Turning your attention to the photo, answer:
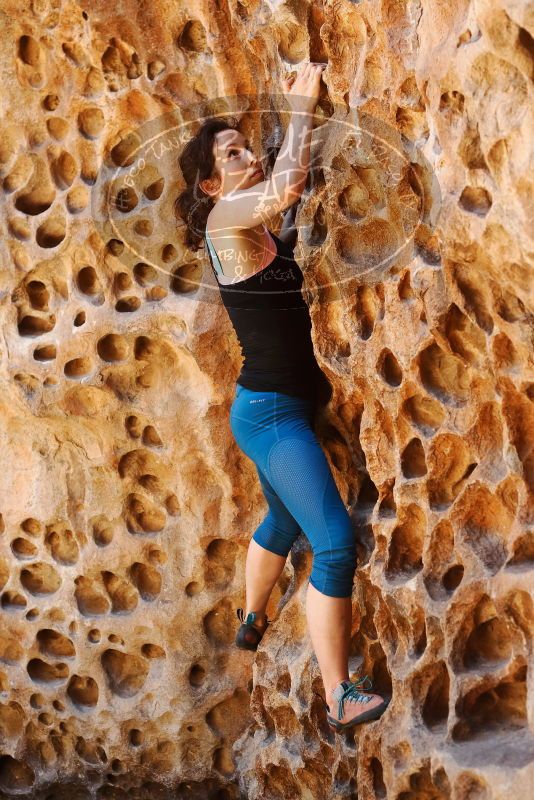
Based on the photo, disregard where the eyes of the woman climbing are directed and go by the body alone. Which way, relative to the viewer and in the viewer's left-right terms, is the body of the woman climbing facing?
facing to the right of the viewer
